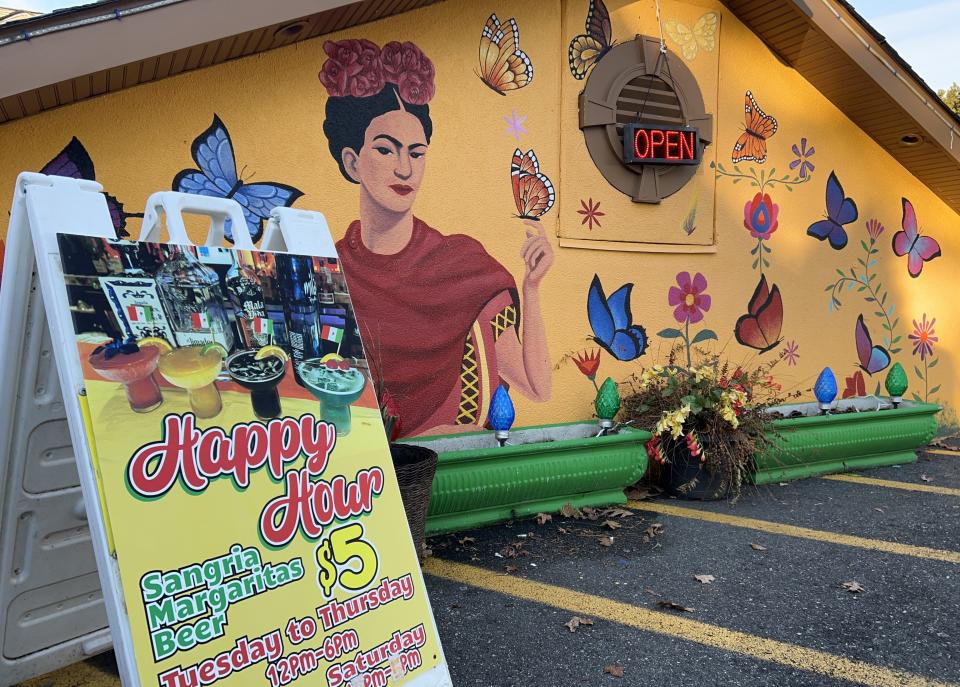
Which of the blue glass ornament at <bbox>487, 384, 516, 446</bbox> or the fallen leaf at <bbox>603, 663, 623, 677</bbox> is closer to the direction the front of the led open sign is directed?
the fallen leaf

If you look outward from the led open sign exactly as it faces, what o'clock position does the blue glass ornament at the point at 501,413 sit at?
The blue glass ornament is roughly at 3 o'clock from the led open sign.
